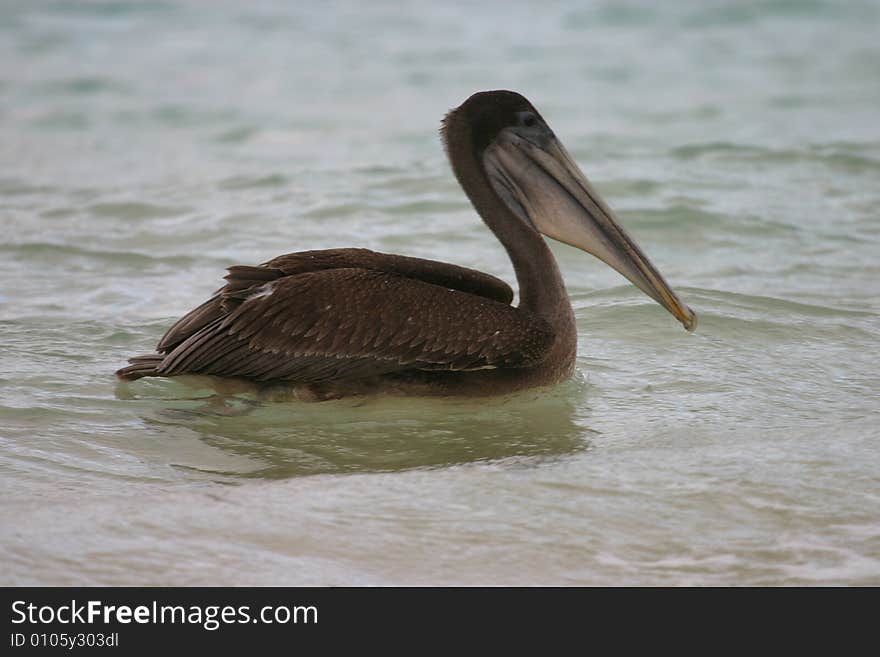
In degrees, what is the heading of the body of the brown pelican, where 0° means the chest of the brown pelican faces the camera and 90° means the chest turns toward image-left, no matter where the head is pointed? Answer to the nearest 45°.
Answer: approximately 270°
